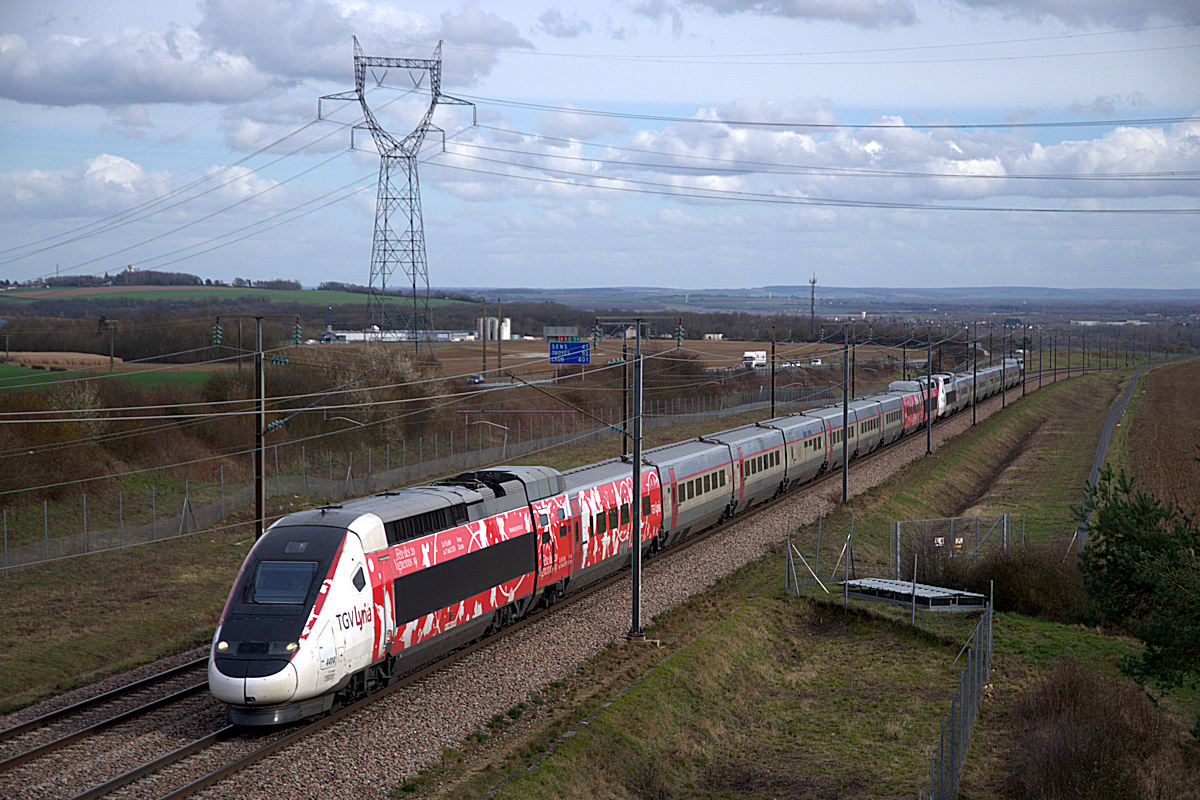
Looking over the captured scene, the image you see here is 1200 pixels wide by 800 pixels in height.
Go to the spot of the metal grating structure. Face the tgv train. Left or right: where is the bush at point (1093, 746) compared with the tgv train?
left

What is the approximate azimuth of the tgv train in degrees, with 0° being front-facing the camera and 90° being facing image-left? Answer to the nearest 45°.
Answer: approximately 45°

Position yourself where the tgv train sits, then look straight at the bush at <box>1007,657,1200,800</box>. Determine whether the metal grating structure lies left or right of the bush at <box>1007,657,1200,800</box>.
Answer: left

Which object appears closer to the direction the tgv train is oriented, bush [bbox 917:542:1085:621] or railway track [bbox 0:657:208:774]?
the railway track

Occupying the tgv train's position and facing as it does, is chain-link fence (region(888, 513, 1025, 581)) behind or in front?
behind

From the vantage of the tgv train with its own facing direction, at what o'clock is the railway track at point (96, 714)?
The railway track is roughly at 1 o'clock from the tgv train.

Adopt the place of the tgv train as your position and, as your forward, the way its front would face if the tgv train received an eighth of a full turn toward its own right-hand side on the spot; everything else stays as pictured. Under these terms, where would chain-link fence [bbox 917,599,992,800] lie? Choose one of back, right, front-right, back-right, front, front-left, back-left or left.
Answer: back
